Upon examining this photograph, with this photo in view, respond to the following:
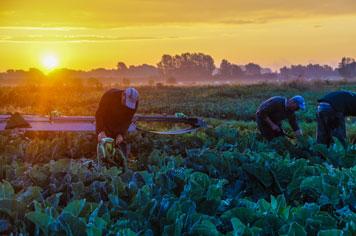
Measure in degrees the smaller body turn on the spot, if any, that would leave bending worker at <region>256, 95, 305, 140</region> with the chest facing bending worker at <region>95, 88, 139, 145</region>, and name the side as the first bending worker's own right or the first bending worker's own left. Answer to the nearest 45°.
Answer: approximately 135° to the first bending worker's own right

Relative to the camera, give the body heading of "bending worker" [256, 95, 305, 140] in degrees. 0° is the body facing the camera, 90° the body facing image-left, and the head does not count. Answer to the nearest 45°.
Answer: approximately 270°

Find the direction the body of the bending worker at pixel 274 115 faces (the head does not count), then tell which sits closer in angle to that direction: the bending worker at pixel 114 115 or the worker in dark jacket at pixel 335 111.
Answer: the worker in dark jacket

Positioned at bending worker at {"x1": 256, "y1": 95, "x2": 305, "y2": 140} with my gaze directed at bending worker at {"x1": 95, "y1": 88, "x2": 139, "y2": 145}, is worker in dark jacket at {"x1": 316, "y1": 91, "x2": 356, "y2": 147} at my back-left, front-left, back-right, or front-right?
back-left

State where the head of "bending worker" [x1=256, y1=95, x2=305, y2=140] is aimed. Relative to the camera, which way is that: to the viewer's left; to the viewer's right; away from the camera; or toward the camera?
to the viewer's right
